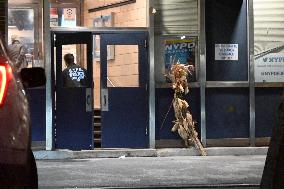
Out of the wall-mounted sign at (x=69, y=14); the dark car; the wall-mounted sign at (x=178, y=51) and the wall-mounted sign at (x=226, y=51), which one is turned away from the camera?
the dark car

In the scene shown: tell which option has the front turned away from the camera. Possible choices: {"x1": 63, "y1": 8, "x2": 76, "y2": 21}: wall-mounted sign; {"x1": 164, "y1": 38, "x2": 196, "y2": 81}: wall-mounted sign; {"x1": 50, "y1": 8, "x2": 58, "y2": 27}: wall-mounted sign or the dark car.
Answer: the dark car

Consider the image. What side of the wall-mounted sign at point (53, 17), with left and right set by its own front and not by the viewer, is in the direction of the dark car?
front

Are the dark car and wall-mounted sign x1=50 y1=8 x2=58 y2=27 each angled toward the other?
yes

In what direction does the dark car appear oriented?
away from the camera

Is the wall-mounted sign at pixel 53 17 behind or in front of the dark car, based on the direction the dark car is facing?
in front

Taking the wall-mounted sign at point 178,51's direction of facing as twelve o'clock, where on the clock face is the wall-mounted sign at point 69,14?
the wall-mounted sign at point 69,14 is roughly at 3 o'clock from the wall-mounted sign at point 178,51.

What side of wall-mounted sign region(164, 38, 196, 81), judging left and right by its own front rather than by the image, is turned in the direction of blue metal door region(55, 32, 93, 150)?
right

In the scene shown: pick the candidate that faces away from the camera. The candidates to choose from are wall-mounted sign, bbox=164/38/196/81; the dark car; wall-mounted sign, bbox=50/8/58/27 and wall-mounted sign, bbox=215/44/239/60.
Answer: the dark car

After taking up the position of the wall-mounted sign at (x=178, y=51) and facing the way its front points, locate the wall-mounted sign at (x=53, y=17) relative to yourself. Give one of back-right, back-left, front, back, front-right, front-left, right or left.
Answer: right

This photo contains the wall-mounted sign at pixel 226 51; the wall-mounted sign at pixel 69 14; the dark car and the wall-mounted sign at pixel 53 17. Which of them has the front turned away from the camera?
the dark car

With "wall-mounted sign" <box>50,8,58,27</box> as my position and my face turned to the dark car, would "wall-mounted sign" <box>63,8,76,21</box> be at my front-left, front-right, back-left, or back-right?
back-left

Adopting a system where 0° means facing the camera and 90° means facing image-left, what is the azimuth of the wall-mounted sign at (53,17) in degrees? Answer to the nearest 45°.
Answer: approximately 0°

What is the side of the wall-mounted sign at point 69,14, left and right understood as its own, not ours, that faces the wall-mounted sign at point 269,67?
left
